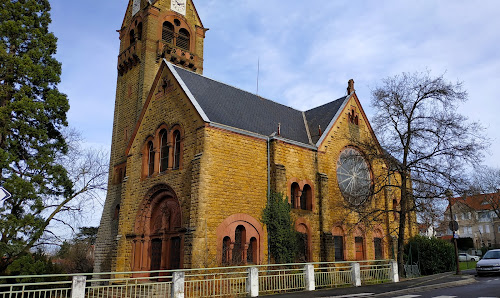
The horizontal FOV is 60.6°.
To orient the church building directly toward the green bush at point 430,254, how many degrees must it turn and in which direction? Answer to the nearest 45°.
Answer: approximately 135° to its left

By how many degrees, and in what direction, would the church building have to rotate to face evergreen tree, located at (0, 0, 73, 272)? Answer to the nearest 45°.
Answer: approximately 45° to its right

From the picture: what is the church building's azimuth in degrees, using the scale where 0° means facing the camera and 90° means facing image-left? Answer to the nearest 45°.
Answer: approximately 45°

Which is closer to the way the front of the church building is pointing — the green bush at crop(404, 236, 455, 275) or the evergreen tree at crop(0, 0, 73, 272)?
the evergreen tree

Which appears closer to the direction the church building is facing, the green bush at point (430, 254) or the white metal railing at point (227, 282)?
the white metal railing

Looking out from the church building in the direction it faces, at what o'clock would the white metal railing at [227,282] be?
The white metal railing is roughly at 10 o'clock from the church building.
